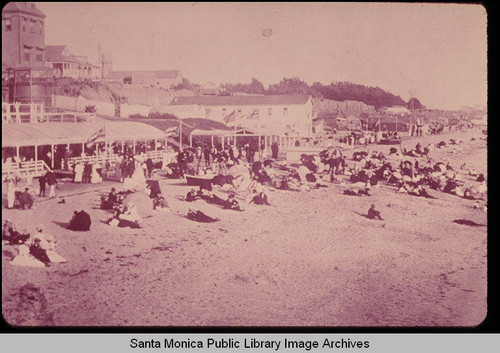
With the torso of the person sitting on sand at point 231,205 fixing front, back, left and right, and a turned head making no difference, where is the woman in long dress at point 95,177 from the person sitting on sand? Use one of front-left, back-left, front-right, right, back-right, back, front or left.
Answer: back-right

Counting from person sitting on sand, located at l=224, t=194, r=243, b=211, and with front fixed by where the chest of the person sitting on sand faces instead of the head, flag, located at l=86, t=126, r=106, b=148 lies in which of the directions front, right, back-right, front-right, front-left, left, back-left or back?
back-right

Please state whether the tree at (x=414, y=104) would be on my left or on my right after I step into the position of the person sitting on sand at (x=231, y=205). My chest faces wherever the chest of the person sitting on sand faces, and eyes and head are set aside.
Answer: on my left

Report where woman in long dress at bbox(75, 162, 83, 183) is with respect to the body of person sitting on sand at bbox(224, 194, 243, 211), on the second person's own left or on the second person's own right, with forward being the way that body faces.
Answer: on the second person's own right

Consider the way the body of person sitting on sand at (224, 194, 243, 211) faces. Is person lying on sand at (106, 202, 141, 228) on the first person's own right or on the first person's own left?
on the first person's own right

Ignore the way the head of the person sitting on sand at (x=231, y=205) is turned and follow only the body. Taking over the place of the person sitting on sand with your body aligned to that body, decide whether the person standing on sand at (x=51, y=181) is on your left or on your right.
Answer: on your right

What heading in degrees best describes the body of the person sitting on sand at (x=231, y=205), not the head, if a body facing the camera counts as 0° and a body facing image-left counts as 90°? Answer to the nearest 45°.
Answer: approximately 315°

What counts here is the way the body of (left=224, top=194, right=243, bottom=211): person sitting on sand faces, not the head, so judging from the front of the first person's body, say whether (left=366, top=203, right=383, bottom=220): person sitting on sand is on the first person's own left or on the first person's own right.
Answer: on the first person's own left
